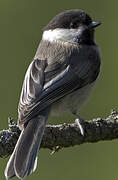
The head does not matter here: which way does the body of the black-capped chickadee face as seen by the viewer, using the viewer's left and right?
facing away from the viewer and to the right of the viewer
